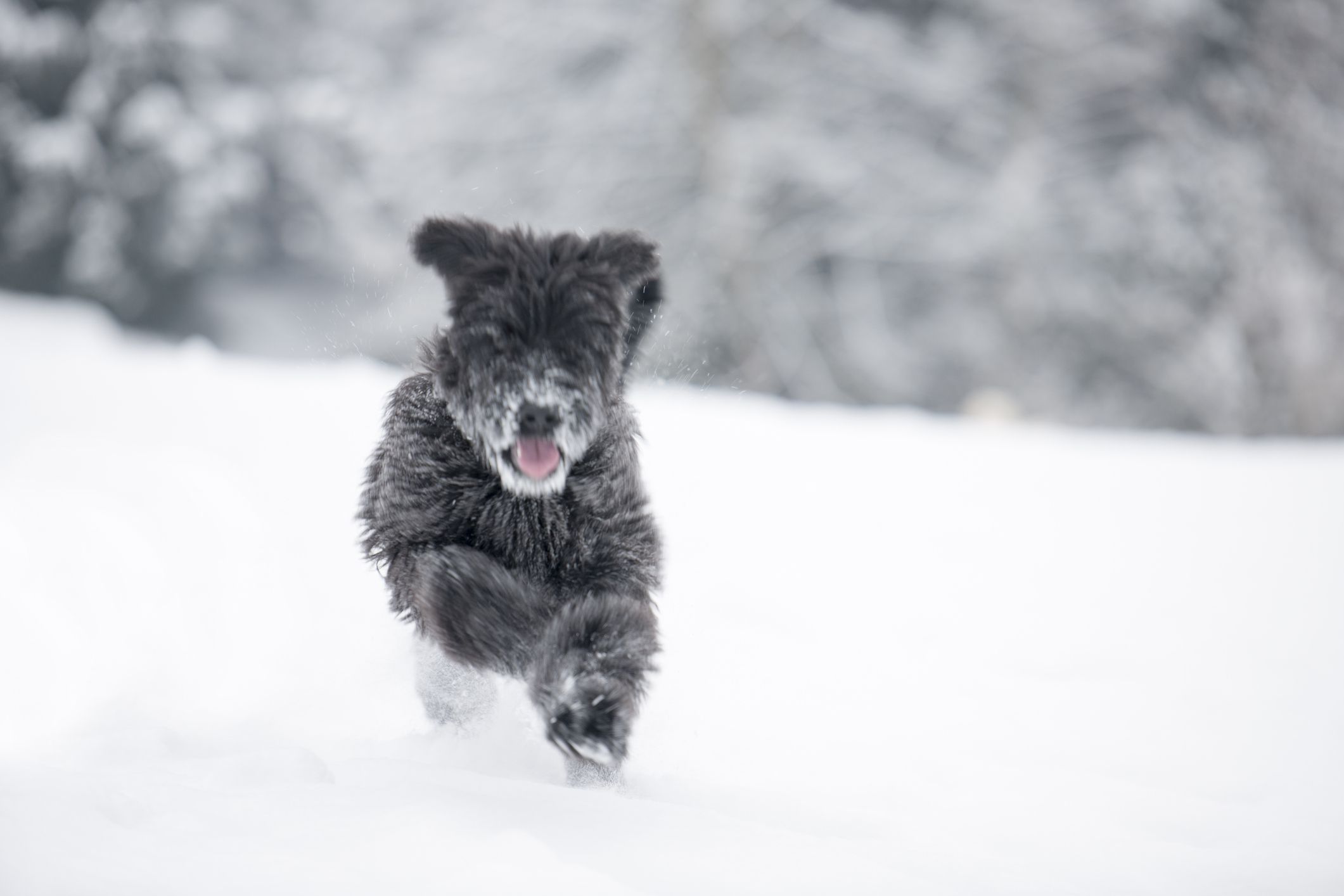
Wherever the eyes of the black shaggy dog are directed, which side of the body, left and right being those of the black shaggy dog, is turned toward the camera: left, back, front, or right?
front
